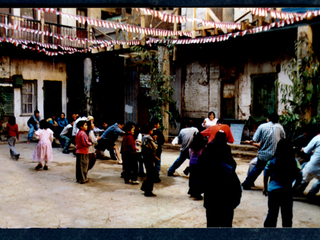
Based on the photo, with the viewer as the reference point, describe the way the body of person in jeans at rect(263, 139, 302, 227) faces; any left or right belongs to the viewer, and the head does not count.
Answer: facing away from the viewer

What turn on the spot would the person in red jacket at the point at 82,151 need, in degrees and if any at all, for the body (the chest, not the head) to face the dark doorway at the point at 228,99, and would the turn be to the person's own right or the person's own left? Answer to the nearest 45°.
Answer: approximately 45° to the person's own left

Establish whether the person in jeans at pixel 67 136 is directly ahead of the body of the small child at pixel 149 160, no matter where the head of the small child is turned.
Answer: no

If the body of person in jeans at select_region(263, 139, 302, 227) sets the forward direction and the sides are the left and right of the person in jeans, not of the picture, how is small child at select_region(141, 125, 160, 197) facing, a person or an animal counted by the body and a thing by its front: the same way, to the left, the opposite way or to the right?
to the right

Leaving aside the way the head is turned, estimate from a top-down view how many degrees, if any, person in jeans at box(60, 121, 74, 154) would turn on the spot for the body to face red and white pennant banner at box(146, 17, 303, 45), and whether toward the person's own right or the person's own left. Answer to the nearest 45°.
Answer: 0° — they already face it

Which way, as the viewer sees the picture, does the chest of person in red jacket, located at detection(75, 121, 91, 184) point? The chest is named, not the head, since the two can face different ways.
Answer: to the viewer's right

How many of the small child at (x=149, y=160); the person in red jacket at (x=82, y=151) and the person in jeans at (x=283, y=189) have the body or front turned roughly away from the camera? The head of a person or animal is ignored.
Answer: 1

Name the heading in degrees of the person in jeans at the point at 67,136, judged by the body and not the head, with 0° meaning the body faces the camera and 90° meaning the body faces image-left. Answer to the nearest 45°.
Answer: approximately 270°

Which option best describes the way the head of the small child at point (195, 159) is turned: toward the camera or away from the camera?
away from the camera

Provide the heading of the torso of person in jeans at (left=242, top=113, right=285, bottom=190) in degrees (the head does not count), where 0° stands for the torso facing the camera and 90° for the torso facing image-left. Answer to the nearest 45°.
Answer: approximately 135°

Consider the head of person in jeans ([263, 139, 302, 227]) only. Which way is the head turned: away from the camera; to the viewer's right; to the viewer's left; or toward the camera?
away from the camera

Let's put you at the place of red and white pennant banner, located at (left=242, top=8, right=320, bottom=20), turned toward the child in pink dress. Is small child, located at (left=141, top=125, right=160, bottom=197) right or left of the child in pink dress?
left

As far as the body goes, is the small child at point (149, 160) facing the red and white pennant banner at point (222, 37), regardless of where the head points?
no
